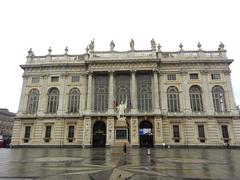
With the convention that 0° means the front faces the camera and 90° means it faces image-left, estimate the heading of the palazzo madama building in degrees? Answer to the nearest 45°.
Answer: approximately 0°
